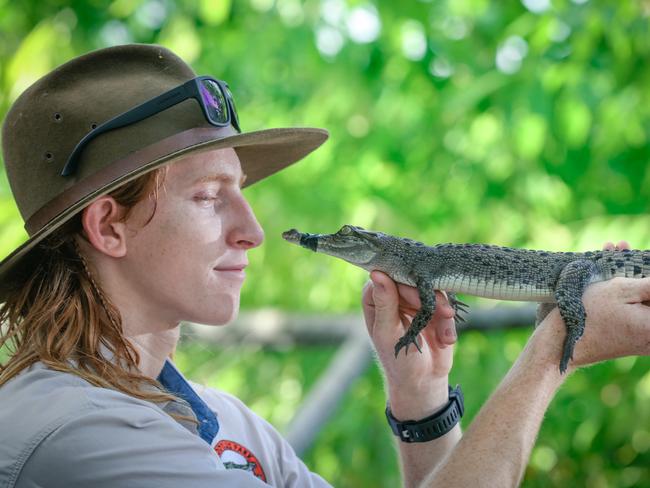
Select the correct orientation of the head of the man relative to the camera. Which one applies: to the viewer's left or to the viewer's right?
to the viewer's right

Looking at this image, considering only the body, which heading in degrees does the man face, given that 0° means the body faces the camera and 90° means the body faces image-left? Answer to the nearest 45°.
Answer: approximately 270°
